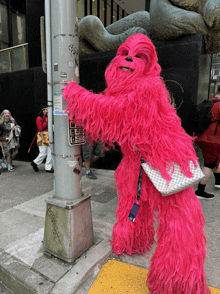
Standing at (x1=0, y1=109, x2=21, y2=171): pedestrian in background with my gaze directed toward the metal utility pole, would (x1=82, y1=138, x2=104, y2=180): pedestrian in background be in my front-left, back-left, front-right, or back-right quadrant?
front-left

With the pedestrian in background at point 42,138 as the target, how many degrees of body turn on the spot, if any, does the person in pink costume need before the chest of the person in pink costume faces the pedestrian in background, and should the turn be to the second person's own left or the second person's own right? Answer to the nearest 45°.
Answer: approximately 90° to the second person's own right

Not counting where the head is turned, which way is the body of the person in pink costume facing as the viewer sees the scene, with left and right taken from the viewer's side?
facing the viewer and to the left of the viewer

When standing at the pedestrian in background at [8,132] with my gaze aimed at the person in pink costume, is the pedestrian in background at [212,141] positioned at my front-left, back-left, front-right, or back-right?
front-left
